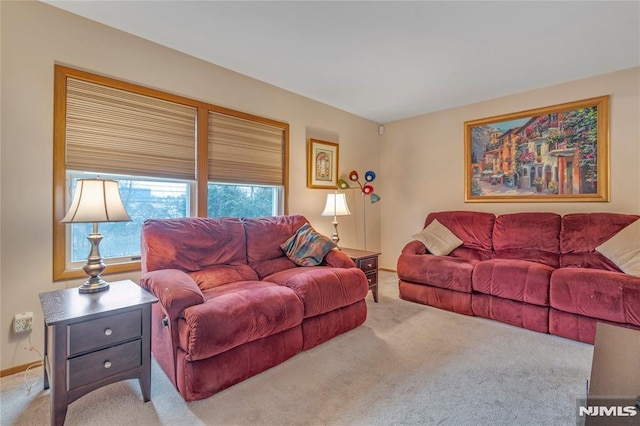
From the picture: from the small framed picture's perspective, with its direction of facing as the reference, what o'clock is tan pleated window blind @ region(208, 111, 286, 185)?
The tan pleated window blind is roughly at 3 o'clock from the small framed picture.

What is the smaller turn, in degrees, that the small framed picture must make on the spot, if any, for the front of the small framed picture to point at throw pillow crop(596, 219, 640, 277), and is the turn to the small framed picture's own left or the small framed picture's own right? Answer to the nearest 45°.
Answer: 0° — it already faces it

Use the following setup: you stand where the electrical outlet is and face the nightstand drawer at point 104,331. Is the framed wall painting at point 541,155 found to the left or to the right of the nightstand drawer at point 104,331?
left

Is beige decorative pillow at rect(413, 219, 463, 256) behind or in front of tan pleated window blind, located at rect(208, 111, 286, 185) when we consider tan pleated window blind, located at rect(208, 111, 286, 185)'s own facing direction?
in front

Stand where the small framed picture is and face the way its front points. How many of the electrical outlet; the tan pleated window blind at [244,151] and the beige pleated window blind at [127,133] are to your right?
3

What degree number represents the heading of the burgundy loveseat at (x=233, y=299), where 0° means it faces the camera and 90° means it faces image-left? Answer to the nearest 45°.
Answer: approximately 315°

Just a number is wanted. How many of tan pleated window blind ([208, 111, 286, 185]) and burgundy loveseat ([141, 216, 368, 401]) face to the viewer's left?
0

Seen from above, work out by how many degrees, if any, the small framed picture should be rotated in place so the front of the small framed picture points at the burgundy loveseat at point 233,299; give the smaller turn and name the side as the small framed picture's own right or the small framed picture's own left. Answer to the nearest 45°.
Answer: approximately 45° to the small framed picture's own right
